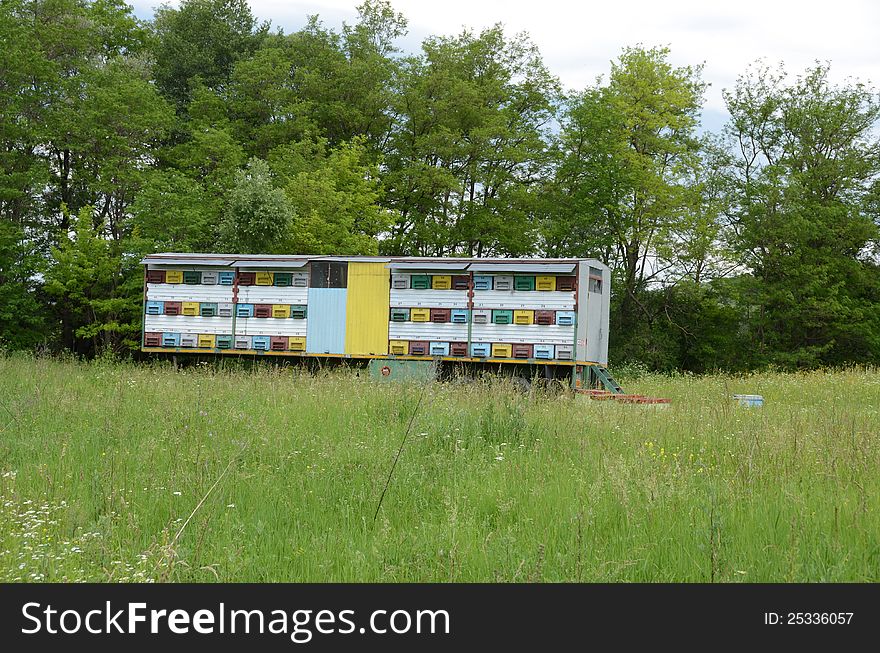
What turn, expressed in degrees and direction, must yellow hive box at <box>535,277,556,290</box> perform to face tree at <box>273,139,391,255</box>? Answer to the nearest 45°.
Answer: approximately 135° to its right

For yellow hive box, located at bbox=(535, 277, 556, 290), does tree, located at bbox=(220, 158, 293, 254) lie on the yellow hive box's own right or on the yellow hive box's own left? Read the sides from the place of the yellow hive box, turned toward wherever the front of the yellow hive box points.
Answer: on the yellow hive box's own right

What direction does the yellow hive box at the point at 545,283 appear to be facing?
toward the camera

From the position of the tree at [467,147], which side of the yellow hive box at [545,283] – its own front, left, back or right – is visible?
back

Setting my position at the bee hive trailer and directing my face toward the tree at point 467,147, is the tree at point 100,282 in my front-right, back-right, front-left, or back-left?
front-left

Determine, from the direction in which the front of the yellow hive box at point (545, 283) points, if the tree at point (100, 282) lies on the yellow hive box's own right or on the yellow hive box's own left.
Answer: on the yellow hive box's own right

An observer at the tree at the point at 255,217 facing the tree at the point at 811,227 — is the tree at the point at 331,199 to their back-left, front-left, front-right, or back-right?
front-left
